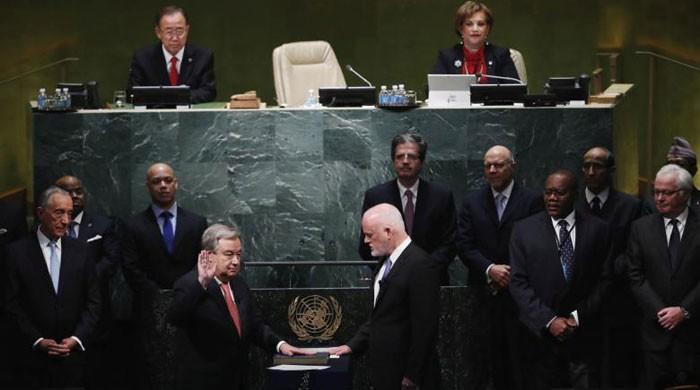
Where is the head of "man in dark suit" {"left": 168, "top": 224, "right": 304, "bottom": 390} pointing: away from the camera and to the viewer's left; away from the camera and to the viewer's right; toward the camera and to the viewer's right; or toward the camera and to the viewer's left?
toward the camera and to the viewer's right

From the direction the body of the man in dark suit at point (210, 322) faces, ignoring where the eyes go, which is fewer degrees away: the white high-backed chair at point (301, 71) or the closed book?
the closed book

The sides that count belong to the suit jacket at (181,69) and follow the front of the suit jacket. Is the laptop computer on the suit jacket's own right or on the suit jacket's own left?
on the suit jacket's own left

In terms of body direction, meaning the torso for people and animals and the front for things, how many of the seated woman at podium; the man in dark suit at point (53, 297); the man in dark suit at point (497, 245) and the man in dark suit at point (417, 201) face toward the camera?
4

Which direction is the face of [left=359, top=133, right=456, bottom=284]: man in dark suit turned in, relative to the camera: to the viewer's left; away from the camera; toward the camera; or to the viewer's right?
toward the camera

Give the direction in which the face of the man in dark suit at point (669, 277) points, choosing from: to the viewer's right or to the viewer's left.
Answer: to the viewer's left

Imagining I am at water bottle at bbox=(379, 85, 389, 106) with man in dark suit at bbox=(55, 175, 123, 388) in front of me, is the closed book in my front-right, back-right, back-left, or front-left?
front-left

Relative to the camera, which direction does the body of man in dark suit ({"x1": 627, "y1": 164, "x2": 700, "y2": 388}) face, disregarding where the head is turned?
toward the camera

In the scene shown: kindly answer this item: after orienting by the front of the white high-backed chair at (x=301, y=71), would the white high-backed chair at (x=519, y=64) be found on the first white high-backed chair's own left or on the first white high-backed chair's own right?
on the first white high-backed chair's own left

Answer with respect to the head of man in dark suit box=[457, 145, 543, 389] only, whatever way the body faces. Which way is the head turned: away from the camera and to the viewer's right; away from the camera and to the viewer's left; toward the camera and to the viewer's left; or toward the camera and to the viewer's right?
toward the camera and to the viewer's left

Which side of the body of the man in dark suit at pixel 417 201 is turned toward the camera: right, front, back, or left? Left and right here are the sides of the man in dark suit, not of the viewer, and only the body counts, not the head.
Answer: front

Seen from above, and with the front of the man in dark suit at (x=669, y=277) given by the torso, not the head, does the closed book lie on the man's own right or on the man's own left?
on the man's own right

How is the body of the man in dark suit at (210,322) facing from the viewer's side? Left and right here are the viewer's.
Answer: facing the viewer and to the right of the viewer

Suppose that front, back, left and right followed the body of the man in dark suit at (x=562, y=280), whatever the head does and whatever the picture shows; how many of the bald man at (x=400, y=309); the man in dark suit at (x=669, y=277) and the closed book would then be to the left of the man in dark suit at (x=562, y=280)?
1

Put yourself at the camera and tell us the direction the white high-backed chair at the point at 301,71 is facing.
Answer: facing the viewer

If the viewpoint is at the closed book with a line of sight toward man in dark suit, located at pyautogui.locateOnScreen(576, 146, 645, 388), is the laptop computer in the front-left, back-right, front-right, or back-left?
front-left

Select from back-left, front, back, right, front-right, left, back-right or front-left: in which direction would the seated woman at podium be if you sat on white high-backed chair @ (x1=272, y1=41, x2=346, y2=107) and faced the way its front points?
front-left

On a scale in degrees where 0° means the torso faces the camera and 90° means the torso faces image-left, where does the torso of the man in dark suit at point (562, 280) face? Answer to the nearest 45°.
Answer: approximately 0°

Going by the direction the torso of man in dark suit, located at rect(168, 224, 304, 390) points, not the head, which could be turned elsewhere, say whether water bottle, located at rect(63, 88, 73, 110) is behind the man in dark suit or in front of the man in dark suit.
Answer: behind
